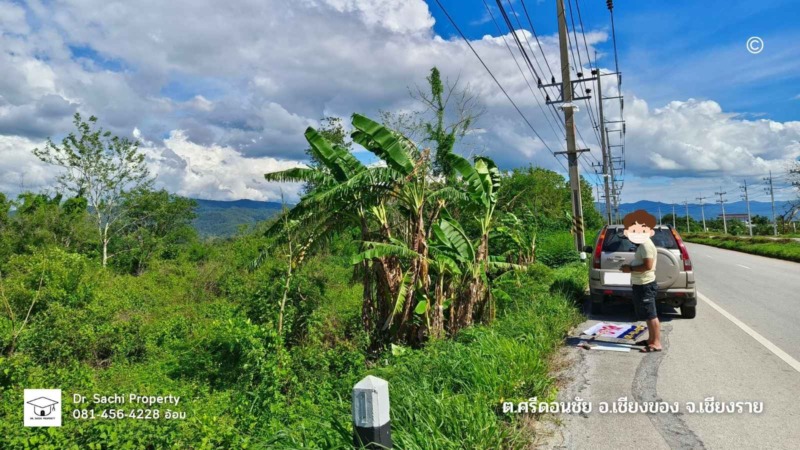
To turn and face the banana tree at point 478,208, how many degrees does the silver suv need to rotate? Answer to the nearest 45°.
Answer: approximately 135° to its left

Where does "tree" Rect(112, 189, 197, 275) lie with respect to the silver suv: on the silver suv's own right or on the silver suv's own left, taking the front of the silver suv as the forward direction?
on the silver suv's own left

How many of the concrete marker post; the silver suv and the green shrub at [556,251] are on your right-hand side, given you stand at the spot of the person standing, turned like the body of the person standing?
2

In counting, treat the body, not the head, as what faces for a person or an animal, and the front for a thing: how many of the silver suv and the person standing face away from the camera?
1

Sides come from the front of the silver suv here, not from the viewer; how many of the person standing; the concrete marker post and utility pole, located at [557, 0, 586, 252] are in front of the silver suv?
1

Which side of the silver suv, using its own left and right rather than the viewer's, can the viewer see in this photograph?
back

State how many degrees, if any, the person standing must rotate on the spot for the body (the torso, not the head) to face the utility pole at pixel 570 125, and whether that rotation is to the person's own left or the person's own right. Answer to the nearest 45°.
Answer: approximately 90° to the person's own right

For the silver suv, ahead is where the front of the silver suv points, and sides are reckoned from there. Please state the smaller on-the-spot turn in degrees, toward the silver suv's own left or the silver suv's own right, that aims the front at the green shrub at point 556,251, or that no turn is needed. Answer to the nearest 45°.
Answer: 0° — it already faces it

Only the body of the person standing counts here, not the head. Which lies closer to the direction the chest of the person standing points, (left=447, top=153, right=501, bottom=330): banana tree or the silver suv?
the banana tree

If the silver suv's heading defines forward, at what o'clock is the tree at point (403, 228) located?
The tree is roughly at 8 o'clock from the silver suv.
